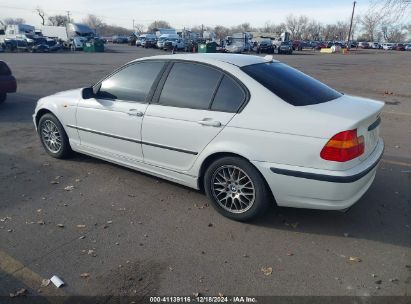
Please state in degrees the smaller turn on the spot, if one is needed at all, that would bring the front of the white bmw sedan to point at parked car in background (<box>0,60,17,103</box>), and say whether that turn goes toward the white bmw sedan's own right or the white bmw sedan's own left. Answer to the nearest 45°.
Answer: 0° — it already faces it

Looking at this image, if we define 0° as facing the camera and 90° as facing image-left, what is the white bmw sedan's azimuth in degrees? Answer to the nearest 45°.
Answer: approximately 135°

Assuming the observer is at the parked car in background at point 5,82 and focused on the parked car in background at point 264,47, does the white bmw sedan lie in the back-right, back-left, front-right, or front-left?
back-right

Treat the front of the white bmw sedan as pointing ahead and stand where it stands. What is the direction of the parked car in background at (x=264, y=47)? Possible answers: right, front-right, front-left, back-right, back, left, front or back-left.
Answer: front-right
